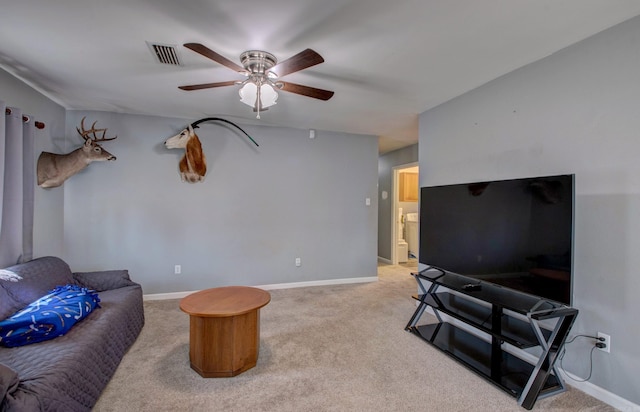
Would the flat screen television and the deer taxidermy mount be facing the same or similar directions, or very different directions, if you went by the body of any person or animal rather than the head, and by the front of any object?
very different directions

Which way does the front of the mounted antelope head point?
to the viewer's left

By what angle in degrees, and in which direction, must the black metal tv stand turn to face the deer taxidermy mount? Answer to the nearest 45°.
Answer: approximately 45° to its right

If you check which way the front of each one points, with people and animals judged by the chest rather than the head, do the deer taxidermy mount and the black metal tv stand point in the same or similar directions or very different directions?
very different directions

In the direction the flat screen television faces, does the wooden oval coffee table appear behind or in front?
in front

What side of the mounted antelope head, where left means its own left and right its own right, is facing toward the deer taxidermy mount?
front

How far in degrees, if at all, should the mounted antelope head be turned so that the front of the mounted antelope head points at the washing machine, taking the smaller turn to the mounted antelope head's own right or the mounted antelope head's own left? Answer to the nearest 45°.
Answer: approximately 180°

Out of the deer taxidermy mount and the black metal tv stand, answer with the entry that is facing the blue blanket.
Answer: the black metal tv stand

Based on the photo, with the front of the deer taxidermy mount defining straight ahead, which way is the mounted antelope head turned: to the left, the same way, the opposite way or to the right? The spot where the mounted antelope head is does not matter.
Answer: the opposite way

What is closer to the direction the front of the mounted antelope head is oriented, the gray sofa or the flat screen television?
the gray sofa

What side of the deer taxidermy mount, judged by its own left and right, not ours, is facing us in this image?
right

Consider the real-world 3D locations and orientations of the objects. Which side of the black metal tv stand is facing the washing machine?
right

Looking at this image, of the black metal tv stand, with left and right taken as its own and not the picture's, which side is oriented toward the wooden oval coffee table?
front

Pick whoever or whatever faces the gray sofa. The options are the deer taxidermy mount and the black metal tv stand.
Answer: the black metal tv stand
